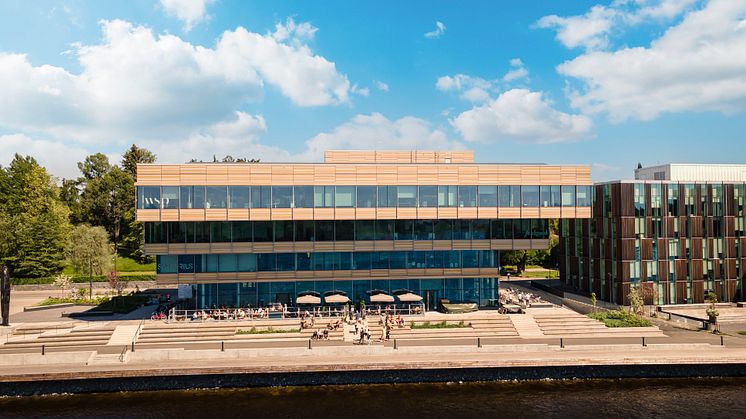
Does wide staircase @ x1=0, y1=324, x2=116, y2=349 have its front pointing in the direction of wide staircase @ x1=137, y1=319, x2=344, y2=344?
no

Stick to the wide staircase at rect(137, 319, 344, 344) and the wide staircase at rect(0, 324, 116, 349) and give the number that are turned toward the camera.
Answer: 2

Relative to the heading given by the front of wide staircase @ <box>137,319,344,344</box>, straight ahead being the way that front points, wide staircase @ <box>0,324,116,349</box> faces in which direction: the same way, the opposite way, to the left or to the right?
the same way

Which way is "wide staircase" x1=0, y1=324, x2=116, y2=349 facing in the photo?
toward the camera

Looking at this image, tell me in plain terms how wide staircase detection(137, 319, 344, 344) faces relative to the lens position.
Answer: facing the viewer

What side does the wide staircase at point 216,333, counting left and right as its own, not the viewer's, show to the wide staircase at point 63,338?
right
